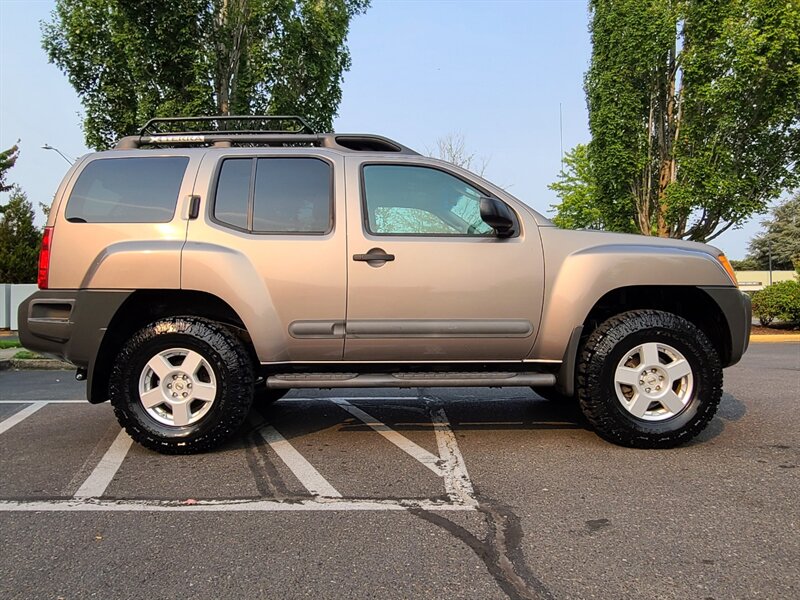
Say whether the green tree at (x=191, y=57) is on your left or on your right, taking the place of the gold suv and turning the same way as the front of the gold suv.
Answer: on your left

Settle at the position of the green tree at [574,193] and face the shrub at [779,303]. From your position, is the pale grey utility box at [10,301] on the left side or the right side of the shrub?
right

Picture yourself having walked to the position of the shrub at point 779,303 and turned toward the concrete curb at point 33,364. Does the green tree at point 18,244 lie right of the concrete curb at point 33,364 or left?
right

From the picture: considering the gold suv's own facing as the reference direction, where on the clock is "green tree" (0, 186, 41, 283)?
The green tree is roughly at 8 o'clock from the gold suv.

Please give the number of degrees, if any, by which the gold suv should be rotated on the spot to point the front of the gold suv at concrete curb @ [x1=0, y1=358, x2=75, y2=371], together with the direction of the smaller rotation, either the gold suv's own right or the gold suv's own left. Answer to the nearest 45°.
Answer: approximately 135° to the gold suv's own left

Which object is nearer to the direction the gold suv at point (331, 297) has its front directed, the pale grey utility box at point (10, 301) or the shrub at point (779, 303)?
the shrub

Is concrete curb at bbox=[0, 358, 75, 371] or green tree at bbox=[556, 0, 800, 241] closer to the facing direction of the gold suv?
the green tree

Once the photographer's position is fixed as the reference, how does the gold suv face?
facing to the right of the viewer

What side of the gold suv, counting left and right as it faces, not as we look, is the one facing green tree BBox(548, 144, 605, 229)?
left

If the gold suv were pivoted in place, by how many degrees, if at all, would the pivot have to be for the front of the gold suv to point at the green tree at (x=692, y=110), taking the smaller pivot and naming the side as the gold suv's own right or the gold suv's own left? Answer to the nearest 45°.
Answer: approximately 45° to the gold suv's own left

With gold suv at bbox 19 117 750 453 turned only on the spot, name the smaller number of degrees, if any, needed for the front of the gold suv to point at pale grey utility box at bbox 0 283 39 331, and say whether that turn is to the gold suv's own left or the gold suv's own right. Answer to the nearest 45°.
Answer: approximately 135° to the gold suv's own left
